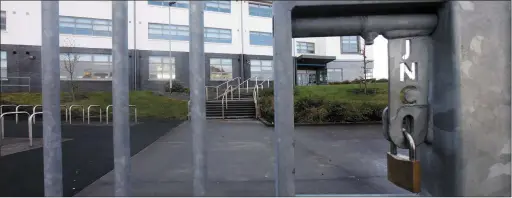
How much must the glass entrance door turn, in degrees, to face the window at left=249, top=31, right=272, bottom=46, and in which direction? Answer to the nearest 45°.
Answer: approximately 45° to its right

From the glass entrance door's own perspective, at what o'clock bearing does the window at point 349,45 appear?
The window is roughly at 9 o'clock from the glass entrance door.

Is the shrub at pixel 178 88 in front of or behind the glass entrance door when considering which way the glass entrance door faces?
in front

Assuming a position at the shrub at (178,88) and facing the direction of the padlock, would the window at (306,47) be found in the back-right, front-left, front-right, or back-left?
back-left

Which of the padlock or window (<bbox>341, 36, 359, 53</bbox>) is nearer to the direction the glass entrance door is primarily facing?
the padlock

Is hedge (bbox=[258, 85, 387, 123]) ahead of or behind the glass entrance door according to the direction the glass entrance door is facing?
ahead

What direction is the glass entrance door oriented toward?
toward the camera

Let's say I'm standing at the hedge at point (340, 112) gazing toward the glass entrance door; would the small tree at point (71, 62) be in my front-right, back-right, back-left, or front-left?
front-left

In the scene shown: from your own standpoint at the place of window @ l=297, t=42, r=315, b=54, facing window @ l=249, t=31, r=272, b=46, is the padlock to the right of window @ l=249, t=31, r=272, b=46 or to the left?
left

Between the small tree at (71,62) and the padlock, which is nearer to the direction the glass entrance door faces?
the padlock

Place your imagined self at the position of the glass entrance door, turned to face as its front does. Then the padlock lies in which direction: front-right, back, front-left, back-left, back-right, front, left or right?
front
